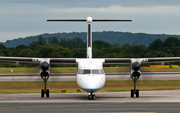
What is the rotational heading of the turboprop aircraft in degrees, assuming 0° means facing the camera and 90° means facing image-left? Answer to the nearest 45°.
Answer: approximately 0°
